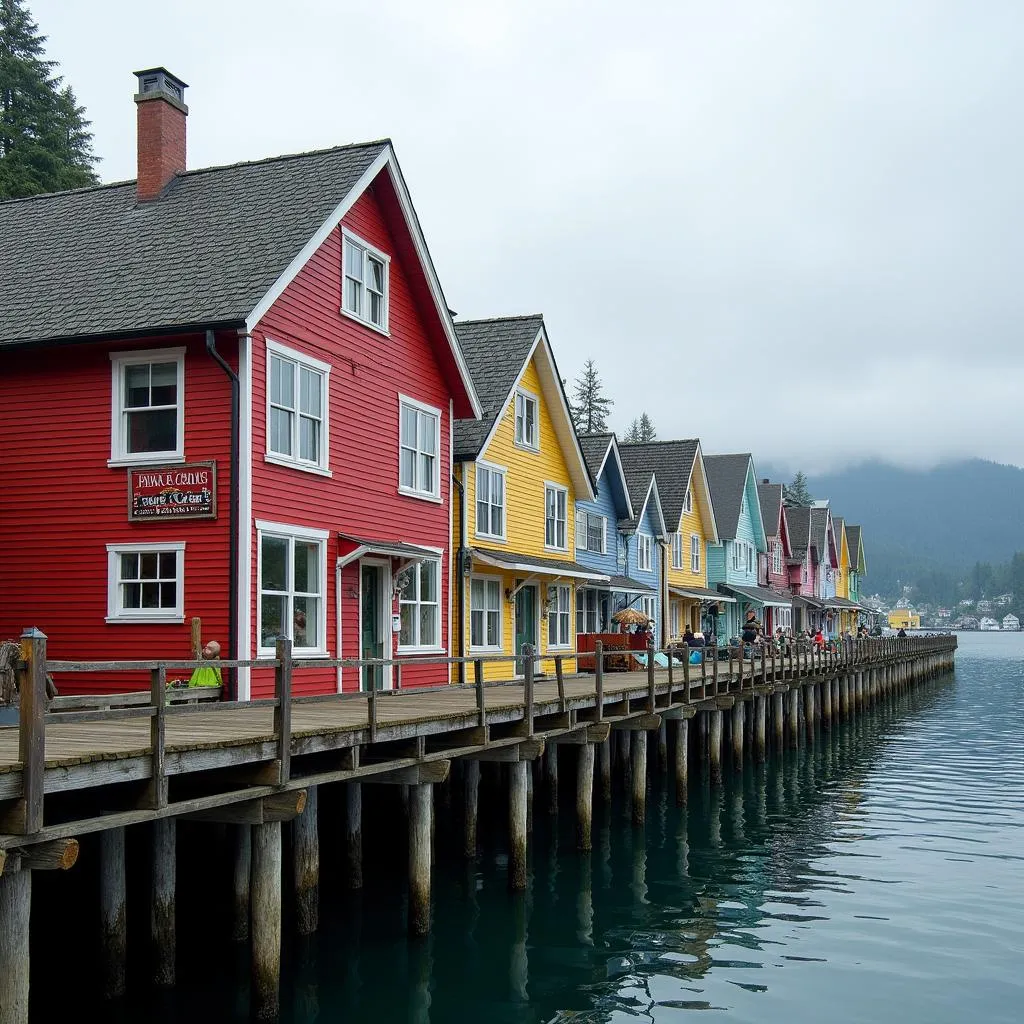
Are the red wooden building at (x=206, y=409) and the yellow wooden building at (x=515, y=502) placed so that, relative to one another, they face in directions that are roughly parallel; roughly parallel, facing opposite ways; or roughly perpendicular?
roughly parallel

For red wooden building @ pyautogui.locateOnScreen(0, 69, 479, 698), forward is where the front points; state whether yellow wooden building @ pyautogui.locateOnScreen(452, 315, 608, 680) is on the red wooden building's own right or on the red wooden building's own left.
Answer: on the red wooden building's own left

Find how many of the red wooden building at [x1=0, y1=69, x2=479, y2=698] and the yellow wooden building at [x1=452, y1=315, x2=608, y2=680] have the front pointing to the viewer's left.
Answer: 0

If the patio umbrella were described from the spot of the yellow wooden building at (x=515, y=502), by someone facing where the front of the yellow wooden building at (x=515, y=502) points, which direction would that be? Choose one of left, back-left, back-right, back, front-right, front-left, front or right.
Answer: left

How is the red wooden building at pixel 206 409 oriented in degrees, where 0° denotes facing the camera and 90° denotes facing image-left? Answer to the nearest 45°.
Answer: approximately 315°

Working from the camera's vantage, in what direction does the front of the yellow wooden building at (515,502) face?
facing the viewer and to the right of the viewer

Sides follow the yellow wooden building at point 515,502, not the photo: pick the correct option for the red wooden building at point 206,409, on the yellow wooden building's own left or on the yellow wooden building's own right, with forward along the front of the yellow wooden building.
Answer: on the yellow wooden building's own right

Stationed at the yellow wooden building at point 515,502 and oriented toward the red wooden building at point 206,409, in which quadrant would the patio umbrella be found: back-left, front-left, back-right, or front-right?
back-left

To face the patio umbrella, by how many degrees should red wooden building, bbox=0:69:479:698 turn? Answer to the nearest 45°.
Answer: approximately 90° to its left
